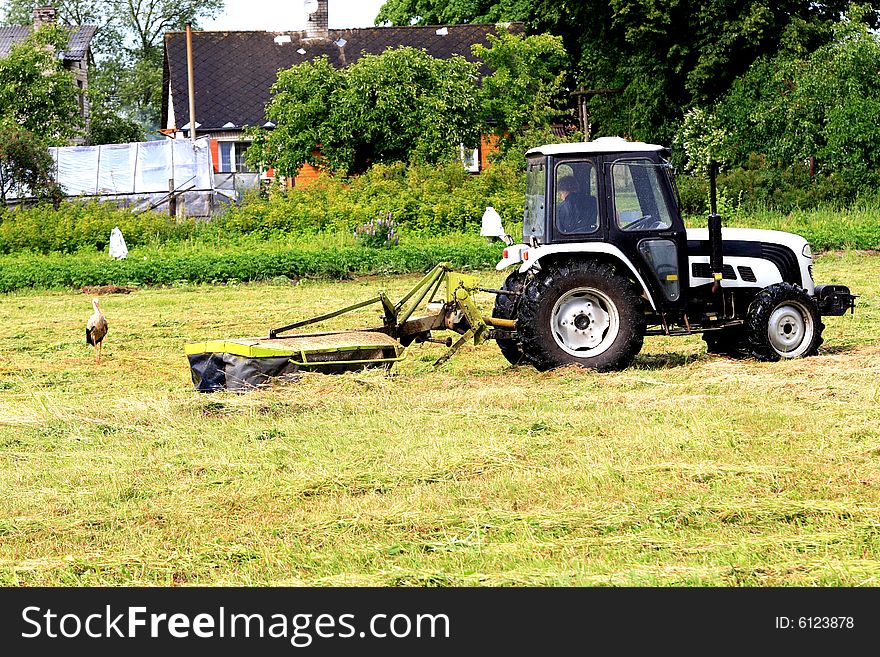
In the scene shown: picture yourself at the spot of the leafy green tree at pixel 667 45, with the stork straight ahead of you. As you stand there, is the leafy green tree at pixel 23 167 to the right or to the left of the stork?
right

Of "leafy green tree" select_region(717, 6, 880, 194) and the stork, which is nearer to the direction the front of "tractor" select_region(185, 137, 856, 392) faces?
the leafy green tree

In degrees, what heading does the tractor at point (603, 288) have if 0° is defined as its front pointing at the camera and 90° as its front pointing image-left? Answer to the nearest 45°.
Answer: approximately 270°

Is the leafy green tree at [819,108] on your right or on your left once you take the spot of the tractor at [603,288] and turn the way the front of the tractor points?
on your left

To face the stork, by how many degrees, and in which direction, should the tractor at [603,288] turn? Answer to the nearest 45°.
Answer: approximately 180°

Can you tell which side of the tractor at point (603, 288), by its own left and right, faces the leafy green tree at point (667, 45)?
left

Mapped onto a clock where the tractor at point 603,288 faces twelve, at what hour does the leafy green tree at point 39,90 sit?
The leafy green tree is roughly at 8 o'clock from the tractor.

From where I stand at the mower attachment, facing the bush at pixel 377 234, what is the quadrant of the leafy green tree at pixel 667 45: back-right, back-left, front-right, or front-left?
front-right

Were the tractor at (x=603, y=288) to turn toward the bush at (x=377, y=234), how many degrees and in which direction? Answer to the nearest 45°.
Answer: approximately 90° to its left

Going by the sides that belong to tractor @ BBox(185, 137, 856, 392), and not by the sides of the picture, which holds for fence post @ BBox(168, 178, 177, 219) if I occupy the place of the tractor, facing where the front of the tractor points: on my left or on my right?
on my left

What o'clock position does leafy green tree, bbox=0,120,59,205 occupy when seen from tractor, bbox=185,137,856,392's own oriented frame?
The leafy green tree is roughly at 8 o'clock from the tractor.
